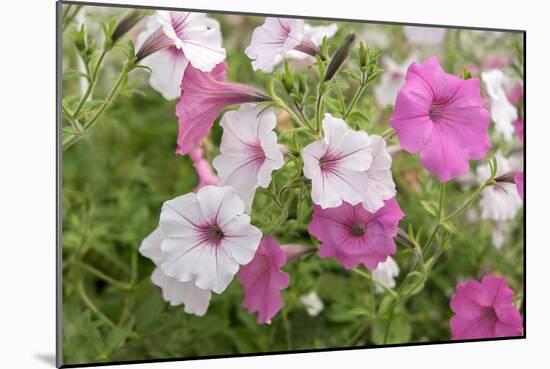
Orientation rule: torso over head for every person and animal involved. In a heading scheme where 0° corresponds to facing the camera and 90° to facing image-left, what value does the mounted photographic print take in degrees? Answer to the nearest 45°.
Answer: approximately 315°
